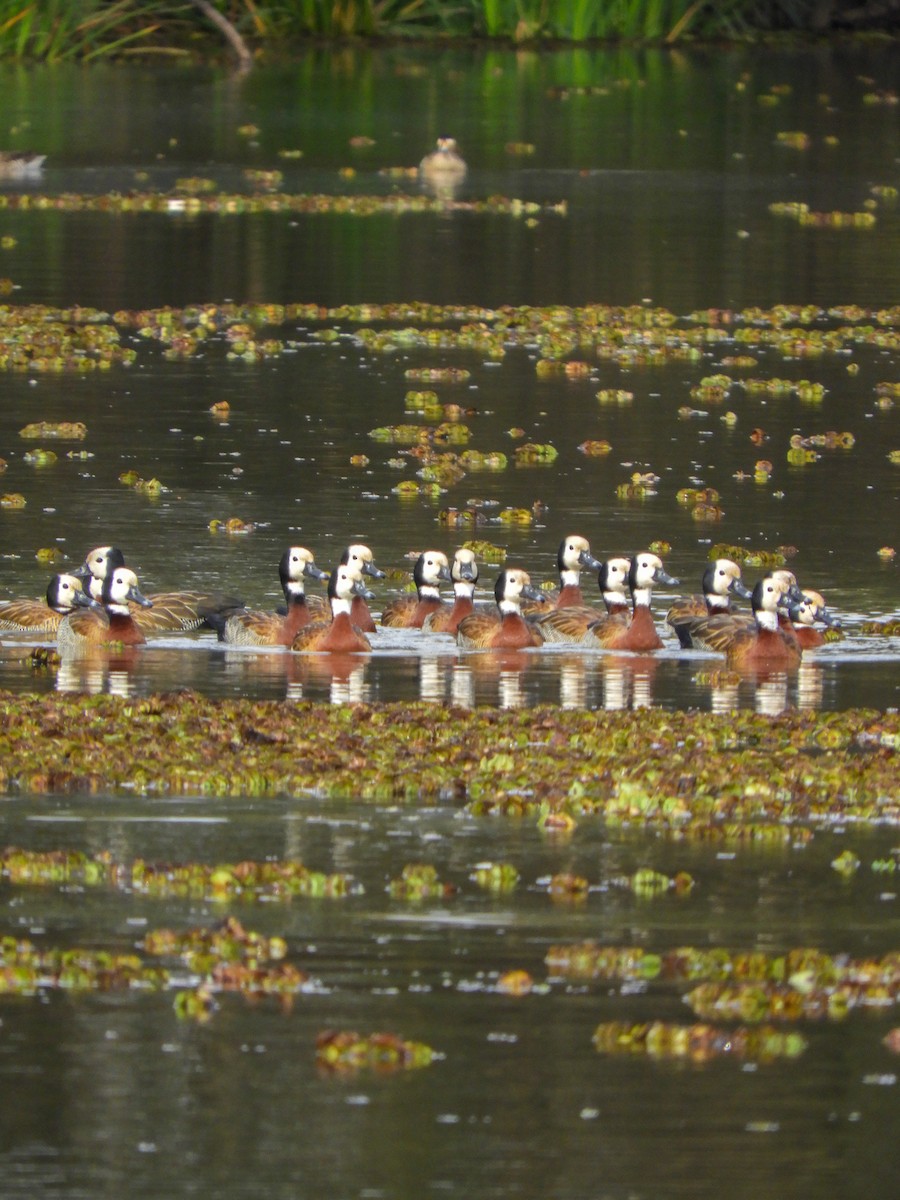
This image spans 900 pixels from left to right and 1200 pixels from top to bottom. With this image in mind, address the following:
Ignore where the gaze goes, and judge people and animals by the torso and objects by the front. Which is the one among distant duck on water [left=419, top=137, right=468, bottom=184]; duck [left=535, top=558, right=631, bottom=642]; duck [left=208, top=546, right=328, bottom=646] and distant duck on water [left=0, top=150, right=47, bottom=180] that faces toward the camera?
distant duck on water [left=419, top=137, right=468, bottom=184]

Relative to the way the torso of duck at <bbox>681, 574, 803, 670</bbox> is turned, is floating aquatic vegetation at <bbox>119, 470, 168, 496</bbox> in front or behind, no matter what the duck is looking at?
behind

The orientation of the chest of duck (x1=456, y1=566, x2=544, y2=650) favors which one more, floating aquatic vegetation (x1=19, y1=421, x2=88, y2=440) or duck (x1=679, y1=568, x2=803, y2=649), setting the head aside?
the duck

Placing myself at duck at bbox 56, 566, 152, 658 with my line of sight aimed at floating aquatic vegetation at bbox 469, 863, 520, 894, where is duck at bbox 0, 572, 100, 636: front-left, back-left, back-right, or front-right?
back-right

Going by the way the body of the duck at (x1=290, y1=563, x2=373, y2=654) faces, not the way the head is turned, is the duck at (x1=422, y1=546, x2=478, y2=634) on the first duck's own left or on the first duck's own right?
on the first duck's own left

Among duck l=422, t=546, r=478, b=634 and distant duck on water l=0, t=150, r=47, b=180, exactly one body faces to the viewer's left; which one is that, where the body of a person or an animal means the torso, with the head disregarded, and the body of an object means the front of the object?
the distant duck on water

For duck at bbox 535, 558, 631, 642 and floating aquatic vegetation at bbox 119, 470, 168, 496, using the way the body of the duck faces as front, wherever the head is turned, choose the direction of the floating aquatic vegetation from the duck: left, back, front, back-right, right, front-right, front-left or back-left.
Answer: back-left

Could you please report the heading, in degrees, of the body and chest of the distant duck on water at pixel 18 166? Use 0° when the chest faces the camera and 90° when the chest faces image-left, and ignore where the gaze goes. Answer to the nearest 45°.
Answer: approximately 90°

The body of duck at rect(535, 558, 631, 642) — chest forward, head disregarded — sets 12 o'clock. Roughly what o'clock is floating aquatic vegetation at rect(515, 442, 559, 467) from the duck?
The floating aquatic vegetation is roughly at 9 o'clock from the duck.

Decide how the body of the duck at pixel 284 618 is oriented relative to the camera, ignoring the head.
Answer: to the viewer's right

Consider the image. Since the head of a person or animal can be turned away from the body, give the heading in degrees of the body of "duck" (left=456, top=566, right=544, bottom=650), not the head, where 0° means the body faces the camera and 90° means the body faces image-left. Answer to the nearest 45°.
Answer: approximately 315°

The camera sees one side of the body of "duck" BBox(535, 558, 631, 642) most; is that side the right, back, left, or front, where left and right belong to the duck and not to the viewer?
right
